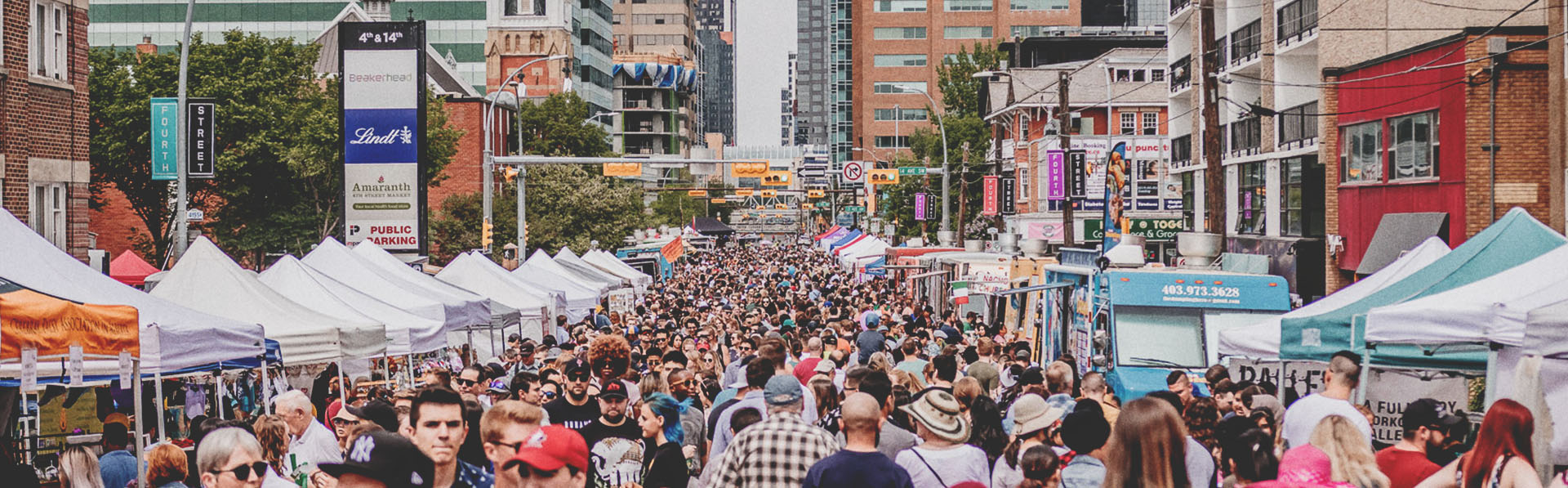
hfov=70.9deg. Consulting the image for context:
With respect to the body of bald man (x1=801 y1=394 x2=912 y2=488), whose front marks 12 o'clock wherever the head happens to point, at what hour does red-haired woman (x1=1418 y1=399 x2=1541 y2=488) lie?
The red-haired woman is roughly at 3 o'clock from the bald man.

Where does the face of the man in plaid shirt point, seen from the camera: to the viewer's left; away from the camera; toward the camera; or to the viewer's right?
away from the camera

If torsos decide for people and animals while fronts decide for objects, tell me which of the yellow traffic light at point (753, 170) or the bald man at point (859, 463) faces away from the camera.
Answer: the bald man

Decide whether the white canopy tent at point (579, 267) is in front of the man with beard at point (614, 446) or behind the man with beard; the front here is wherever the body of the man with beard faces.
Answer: behind

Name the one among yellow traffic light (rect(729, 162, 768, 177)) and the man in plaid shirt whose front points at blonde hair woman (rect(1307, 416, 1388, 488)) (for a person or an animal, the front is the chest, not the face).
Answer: the yellow traffic light

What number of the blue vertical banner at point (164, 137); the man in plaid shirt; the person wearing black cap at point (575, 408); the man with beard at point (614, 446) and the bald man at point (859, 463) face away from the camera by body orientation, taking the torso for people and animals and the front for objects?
2

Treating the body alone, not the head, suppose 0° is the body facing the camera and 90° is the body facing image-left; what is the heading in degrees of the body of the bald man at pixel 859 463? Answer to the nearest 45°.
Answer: approximately 180°

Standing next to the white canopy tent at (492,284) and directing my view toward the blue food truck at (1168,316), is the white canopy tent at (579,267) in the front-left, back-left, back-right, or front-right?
back-left

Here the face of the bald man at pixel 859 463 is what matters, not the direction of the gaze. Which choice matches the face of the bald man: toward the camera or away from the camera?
away from the camera

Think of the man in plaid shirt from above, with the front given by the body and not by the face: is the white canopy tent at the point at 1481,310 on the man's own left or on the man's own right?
on the man's own right
